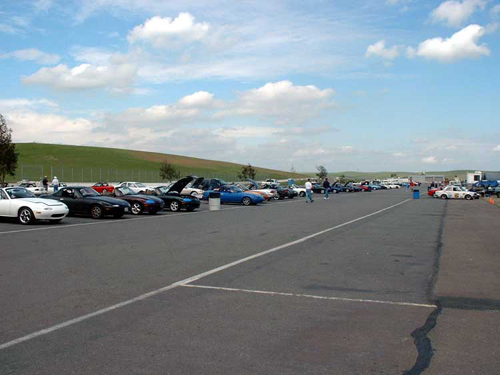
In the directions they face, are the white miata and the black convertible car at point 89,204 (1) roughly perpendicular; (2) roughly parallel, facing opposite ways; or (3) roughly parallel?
roughly parallel

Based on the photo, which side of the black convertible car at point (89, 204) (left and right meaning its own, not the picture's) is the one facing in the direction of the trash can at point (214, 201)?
left

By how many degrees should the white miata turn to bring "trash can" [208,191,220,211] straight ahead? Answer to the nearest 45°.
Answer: approximately 90° to its left

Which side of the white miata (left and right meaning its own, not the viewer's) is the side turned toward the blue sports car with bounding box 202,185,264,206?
left

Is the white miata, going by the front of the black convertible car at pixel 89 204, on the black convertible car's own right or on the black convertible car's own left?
on the black convertible car's own right

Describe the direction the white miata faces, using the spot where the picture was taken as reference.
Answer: facing the viewer and to the right of the viewer

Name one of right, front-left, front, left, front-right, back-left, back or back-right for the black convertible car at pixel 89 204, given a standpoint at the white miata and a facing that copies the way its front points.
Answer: left

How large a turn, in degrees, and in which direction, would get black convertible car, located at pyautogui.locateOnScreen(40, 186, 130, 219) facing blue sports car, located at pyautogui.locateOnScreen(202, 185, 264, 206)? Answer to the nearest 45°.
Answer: approximately 90° to its left
